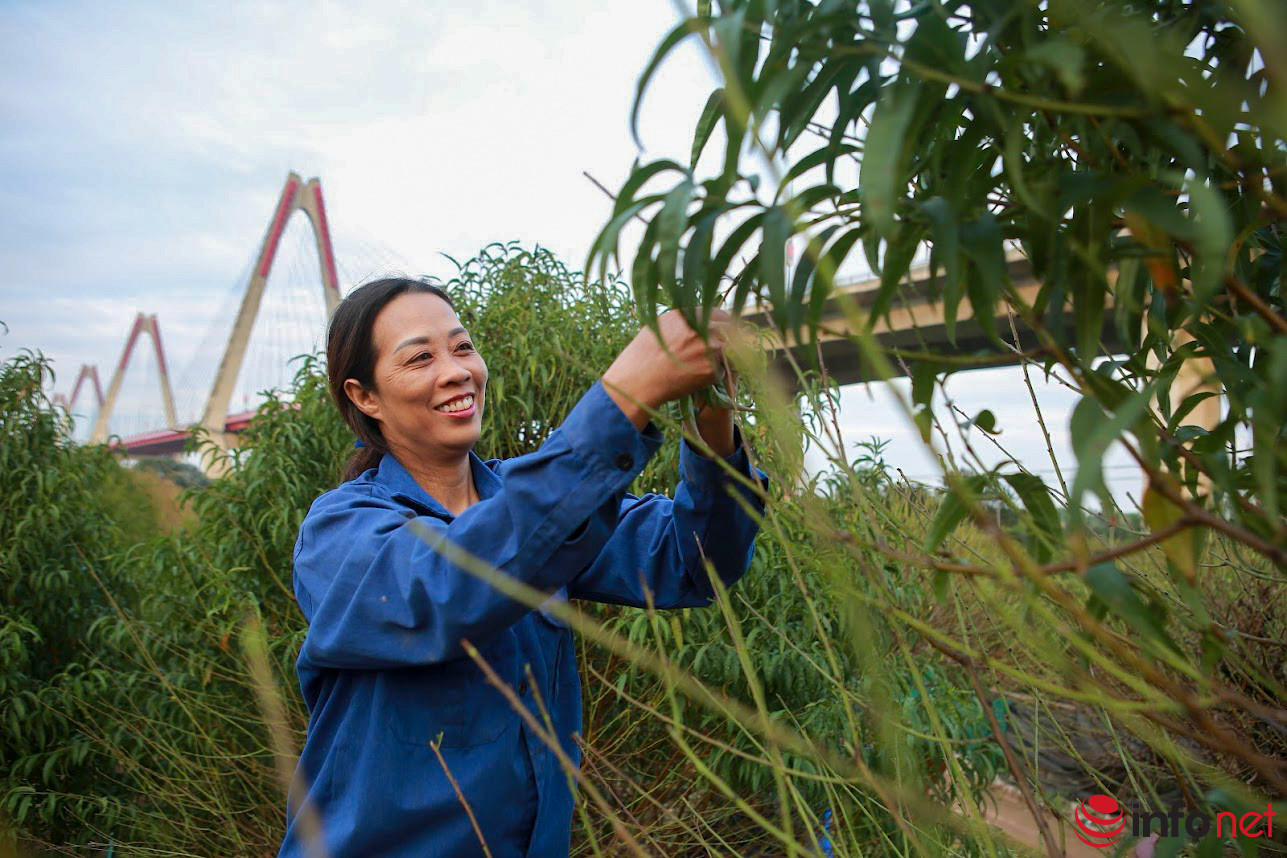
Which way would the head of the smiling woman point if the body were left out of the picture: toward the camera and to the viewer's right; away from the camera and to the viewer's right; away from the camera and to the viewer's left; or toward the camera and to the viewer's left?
toward the camera and to the viewer's right

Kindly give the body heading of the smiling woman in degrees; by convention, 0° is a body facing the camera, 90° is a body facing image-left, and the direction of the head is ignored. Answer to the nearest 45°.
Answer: approximately 315°
